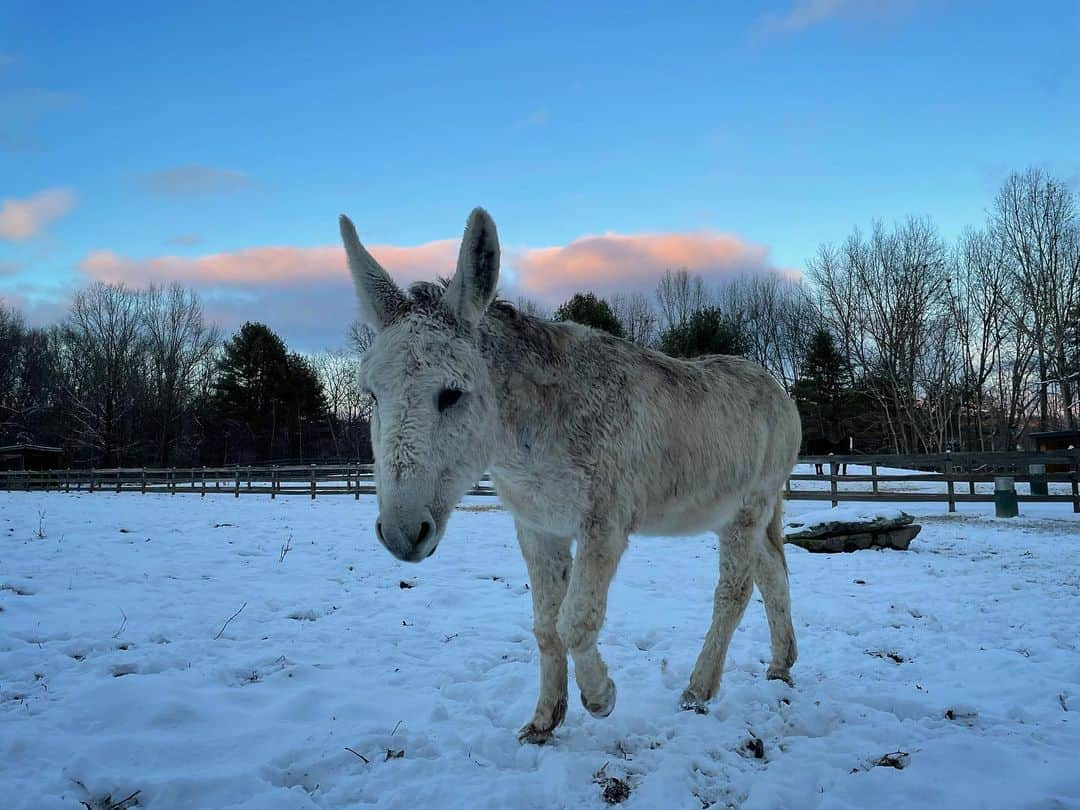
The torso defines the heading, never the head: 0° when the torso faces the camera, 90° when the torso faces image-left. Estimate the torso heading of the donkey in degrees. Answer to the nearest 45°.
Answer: approximately 45°

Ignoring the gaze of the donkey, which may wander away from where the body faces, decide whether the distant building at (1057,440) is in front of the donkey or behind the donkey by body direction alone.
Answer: behind

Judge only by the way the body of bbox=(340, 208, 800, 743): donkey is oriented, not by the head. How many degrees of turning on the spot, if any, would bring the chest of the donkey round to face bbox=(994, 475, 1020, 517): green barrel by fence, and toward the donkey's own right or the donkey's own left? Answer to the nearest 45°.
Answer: approximately 180°

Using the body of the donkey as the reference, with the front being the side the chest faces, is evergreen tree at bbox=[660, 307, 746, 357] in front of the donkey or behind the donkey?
behind

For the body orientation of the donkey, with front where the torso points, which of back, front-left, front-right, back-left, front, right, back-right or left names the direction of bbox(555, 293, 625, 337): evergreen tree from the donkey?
back-right

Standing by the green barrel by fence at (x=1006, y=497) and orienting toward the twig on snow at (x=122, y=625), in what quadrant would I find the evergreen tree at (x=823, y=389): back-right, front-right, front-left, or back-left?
back-right

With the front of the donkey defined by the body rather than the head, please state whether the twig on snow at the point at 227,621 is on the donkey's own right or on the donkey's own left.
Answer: on the donkey's own right

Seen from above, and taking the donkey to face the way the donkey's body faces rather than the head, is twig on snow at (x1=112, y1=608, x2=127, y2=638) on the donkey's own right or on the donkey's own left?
on the donkey's own right
